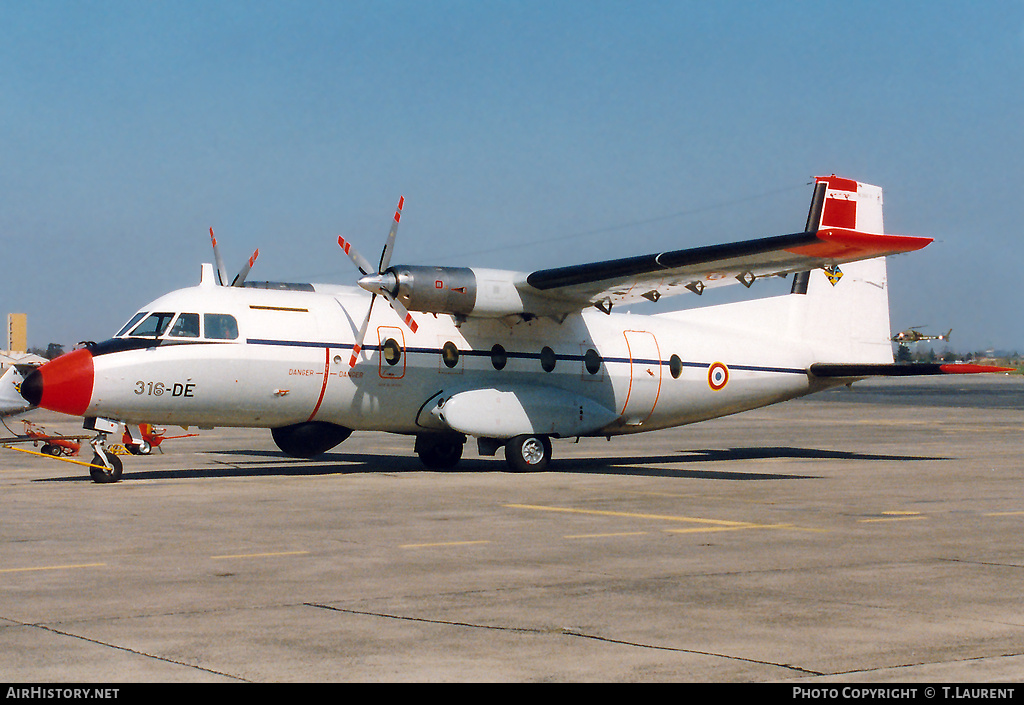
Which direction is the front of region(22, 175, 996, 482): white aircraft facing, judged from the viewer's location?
facing the viewer and to the left of the viewer
